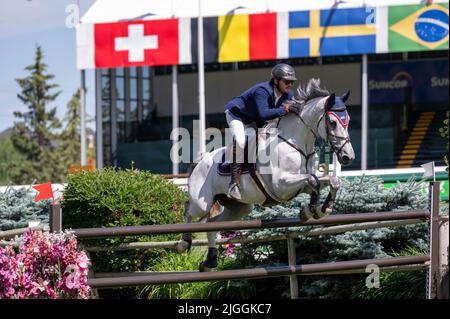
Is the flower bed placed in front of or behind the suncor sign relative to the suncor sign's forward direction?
in front

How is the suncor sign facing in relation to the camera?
toward the camera

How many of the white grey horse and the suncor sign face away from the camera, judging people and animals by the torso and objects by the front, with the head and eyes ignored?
0

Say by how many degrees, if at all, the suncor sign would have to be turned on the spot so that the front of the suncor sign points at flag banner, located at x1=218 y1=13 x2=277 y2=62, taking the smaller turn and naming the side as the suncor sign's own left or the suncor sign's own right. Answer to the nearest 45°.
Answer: approximately 45° to the suncor sign's own right

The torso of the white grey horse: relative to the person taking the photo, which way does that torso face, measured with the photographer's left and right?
facing the viewer and to the right of the viewer

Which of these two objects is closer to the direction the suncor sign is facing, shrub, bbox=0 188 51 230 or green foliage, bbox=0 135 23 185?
the shrub

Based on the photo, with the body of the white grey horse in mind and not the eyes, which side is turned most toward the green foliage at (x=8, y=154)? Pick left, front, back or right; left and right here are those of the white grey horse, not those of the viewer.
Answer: back

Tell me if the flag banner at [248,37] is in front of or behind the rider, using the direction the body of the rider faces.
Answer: behind

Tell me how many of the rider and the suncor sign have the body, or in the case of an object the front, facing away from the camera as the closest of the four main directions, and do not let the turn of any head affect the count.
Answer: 0

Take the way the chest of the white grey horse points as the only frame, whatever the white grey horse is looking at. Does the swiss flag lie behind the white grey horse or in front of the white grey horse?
behind

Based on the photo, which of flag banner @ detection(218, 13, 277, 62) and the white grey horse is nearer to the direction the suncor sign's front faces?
the white grey horse
